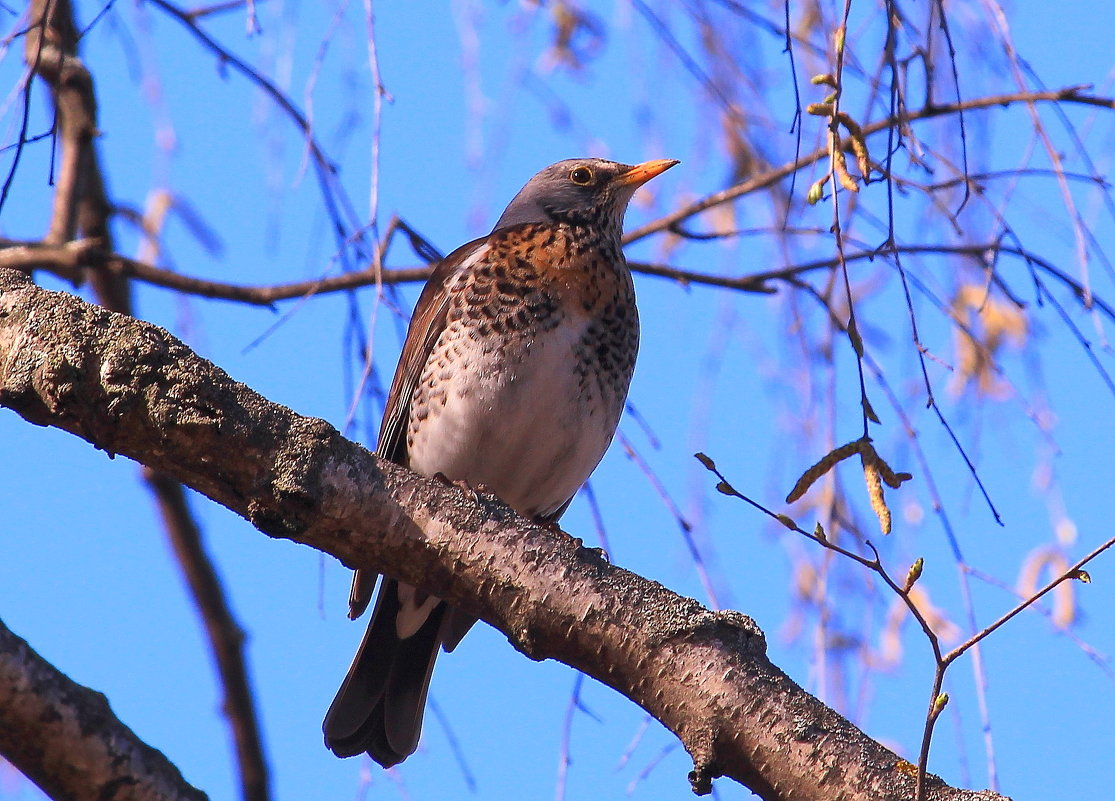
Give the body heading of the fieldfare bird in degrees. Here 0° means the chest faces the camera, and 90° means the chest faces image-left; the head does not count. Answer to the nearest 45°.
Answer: approximately 315°

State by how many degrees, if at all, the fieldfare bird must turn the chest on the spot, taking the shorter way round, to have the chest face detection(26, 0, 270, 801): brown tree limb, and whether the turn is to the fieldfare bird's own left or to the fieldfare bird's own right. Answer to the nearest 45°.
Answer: approximately 135° to the fieldfare bird's own right
